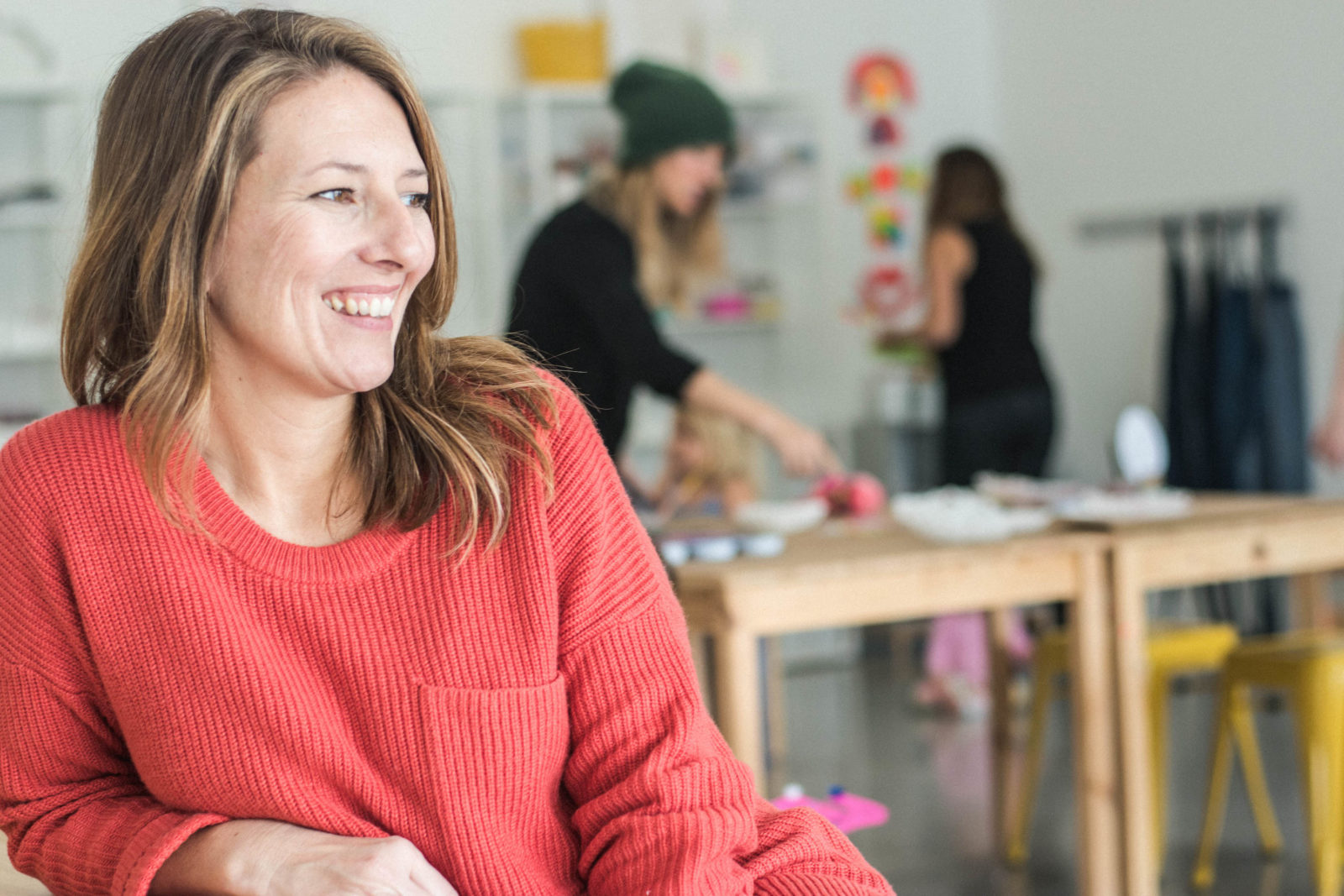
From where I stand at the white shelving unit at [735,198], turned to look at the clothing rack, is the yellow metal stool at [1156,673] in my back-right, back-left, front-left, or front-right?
front-right

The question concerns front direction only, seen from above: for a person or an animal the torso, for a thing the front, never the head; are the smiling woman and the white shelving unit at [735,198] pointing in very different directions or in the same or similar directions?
same or similar directions

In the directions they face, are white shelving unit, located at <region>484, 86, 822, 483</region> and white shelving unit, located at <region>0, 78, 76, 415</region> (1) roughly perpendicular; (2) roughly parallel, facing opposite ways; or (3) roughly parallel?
roughly parallel

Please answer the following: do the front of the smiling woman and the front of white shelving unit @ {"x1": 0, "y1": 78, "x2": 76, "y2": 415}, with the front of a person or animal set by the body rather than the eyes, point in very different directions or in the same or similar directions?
same or similar directions

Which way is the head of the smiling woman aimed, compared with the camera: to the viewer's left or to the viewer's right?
to the viewer's right

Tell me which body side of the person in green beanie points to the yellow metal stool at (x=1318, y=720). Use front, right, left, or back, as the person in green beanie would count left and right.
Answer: front

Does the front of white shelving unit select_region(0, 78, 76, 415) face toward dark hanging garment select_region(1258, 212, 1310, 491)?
no

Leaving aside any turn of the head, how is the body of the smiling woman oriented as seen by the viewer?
toward the camera

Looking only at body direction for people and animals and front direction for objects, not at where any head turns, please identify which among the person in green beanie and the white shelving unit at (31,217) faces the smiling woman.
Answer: the white shelving unit

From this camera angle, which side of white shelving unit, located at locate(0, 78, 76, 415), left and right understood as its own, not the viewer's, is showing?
front

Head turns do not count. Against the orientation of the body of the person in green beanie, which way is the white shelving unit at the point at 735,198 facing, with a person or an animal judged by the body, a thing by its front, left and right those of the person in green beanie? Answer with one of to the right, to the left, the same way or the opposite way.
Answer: to the right

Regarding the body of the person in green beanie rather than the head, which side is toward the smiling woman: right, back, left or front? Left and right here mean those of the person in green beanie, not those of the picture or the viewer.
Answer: right

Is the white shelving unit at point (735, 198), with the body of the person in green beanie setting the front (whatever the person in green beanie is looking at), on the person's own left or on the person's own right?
on the person's own left

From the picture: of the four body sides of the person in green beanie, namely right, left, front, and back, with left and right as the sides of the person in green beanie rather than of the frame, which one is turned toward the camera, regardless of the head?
right
